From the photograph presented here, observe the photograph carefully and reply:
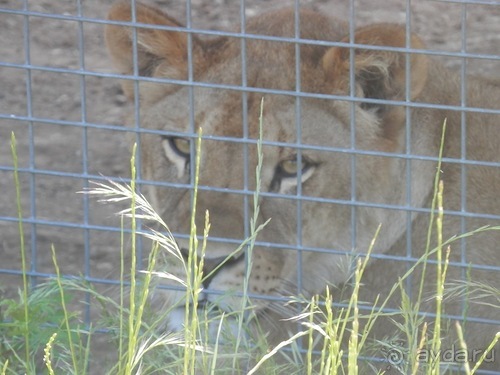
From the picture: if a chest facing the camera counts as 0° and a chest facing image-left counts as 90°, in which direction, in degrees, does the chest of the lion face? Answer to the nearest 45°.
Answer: approximately 45°
